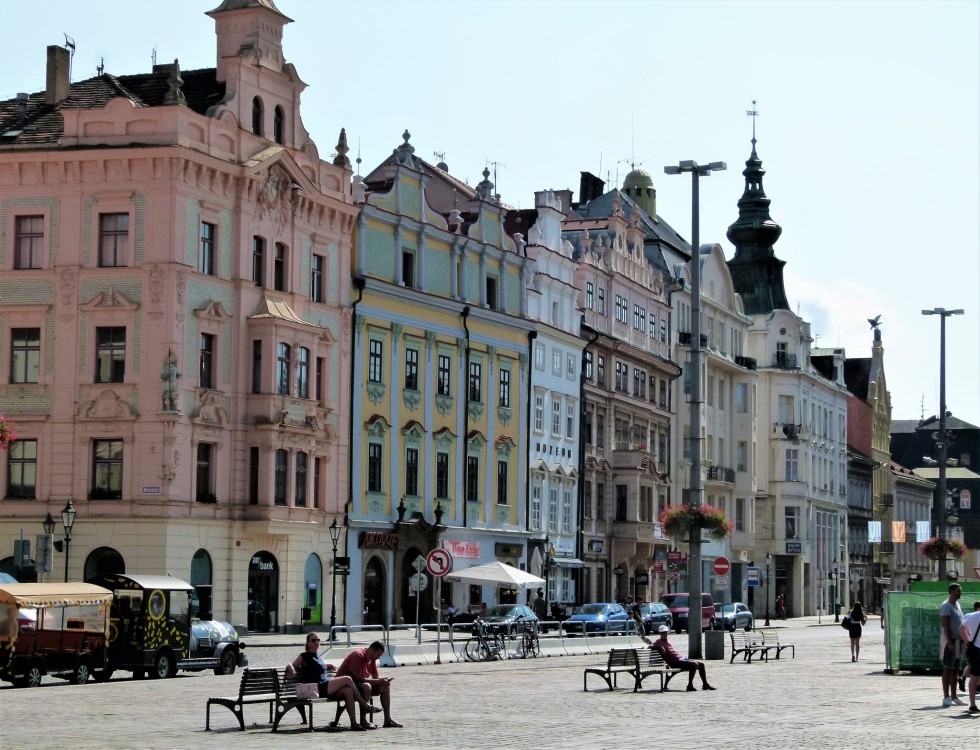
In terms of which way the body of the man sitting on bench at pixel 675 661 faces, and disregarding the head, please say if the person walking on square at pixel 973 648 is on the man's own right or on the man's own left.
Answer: on the man's own right

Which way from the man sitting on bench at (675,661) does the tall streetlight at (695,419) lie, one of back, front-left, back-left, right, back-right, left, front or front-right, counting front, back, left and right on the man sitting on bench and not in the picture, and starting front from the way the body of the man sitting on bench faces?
left

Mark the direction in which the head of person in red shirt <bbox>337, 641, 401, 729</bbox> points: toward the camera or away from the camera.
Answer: toward the camera

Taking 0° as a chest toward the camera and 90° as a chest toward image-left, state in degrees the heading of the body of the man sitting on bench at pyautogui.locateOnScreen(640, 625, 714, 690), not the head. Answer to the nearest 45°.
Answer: approximately 270°

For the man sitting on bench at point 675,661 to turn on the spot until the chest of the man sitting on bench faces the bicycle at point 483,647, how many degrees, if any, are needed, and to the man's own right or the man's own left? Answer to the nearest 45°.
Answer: approximately 90° to the man's own left

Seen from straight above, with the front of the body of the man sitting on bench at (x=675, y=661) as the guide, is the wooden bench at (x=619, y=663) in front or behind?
behind

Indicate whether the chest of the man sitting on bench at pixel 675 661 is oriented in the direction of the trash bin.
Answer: no

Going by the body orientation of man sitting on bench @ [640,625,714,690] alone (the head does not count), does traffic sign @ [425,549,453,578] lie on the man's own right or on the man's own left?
on the man's own left

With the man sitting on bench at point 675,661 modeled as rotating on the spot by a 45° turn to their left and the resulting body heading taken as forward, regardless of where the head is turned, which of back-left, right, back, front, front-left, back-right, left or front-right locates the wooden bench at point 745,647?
front-left

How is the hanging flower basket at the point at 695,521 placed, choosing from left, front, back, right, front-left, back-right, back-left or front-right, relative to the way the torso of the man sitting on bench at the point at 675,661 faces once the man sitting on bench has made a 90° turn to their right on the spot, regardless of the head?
back

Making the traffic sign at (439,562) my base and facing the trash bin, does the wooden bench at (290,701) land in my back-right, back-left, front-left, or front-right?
back-right

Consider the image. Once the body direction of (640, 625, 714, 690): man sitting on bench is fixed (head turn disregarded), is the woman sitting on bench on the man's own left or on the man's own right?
on the man's own right

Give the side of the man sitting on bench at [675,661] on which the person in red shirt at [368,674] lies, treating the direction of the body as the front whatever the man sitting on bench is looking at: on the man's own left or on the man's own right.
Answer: on the man's own right

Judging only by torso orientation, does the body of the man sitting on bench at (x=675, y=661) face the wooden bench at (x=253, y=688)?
no

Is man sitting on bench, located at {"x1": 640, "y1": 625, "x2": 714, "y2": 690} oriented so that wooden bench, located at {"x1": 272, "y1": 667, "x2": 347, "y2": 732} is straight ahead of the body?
no
